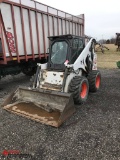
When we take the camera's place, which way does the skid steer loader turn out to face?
facing the viewer and to the left of the viewer
